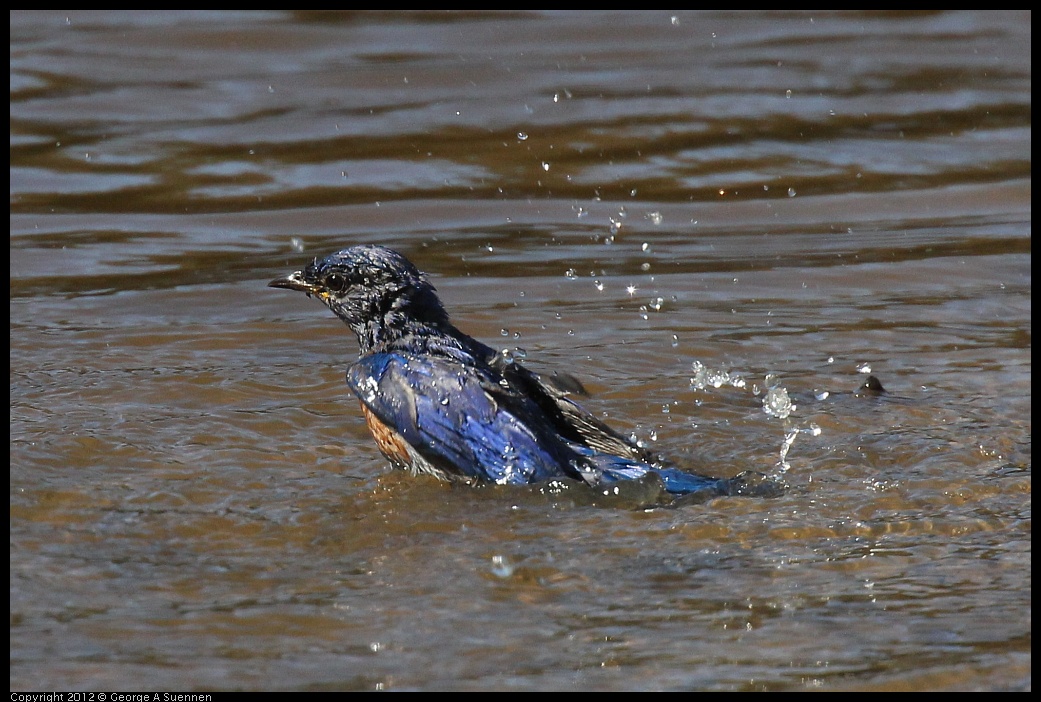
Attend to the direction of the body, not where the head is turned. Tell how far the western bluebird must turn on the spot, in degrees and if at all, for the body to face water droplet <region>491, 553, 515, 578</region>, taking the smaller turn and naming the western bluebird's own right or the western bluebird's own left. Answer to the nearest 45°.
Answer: approximately 90° to the western bluebird's own left

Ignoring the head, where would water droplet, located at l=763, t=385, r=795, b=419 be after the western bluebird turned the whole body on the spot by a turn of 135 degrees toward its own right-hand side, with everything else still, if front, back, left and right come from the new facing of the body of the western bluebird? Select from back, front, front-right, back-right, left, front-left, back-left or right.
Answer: front

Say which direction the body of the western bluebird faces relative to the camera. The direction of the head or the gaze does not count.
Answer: to the viewer's left
